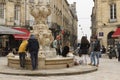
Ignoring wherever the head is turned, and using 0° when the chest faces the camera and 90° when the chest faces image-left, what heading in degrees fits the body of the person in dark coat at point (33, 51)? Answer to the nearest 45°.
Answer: approximately 180°

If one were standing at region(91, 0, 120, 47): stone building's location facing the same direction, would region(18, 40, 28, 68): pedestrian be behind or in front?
in front

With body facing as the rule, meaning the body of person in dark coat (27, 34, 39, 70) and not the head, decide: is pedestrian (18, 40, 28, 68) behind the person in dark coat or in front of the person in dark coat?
in front

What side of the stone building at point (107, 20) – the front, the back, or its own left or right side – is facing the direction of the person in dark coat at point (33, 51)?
front

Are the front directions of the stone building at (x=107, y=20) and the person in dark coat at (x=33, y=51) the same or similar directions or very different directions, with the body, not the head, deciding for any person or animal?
very different directions
